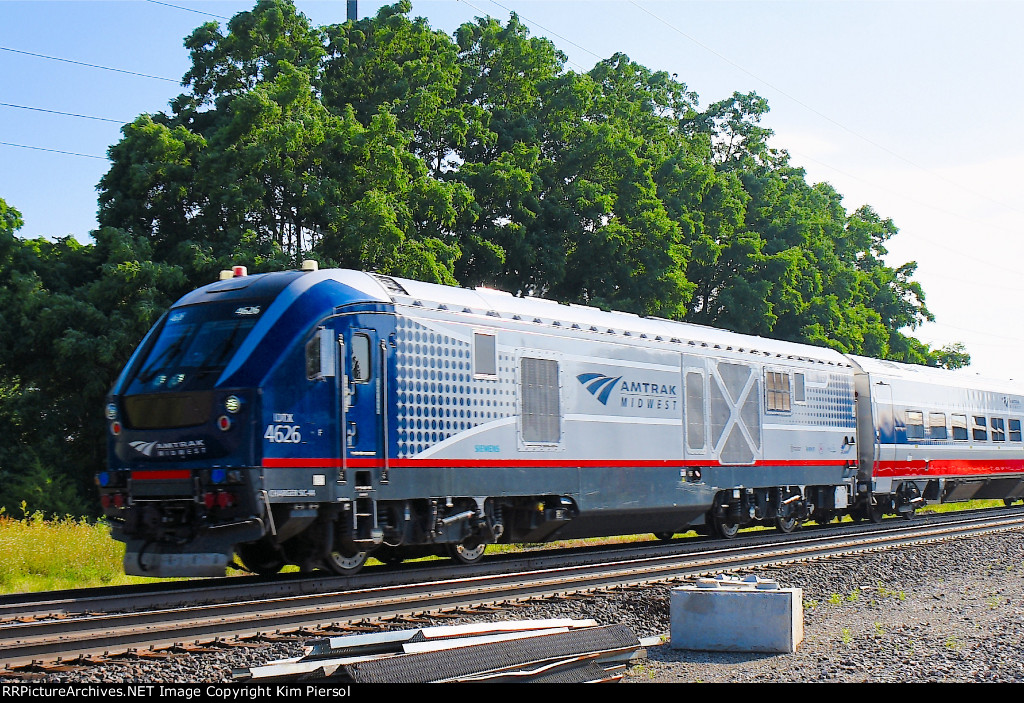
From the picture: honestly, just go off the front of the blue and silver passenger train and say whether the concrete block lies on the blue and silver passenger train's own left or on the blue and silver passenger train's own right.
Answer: on the blue and silver passenger train's own left

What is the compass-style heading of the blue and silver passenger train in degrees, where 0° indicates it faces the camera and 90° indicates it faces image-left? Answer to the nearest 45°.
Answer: approximately 45°
